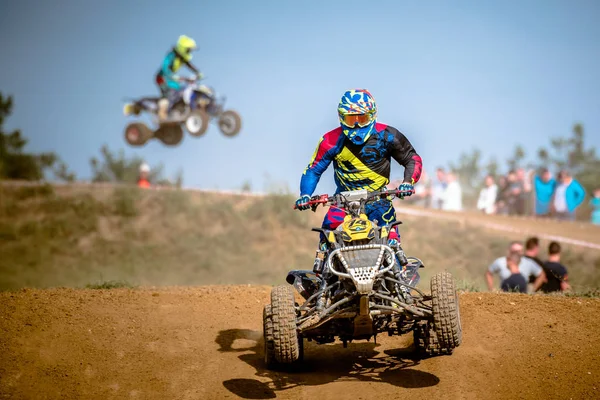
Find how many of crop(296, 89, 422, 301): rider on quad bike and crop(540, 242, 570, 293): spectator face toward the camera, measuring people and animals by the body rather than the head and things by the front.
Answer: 1

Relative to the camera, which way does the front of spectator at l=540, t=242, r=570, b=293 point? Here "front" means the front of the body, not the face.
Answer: away from the camera

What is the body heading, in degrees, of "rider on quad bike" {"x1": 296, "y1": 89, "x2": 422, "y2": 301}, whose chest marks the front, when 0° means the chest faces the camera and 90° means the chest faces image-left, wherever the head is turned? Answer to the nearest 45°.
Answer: approximately 0°

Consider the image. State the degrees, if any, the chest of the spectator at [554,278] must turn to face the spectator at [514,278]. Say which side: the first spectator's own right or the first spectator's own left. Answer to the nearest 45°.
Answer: approximately 90° to the first spectator's own left

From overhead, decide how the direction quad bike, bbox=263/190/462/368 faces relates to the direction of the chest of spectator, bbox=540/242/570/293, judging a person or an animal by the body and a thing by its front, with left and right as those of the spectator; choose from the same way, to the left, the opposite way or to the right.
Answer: the opposite way

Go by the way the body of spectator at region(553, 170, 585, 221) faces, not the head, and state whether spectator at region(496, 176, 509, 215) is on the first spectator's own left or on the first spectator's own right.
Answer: on the first spectator's own right

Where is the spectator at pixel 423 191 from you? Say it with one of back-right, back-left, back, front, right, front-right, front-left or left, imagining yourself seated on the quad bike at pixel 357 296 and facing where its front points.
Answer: back

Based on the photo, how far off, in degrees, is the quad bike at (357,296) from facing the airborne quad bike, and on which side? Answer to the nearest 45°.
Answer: approximately 180°

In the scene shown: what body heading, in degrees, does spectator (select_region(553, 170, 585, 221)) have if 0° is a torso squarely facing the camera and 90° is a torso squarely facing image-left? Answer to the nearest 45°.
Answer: approximately 45°

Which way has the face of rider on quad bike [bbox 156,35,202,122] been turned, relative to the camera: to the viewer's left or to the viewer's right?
to the viewer's right

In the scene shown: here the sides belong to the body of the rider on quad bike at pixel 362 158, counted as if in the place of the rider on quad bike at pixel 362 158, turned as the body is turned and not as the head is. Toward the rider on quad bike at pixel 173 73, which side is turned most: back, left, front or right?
back

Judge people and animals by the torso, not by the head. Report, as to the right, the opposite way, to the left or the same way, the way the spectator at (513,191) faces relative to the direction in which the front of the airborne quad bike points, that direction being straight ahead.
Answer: to the right
